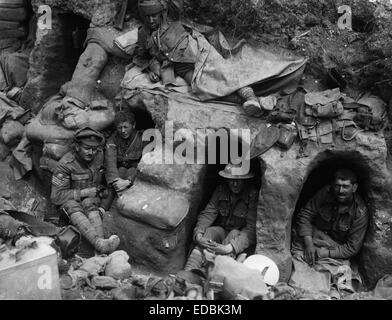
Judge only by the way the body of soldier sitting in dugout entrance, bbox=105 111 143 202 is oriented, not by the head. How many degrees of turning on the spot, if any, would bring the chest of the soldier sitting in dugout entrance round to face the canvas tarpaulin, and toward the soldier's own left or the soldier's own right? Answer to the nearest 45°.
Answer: approximately 90° to the soldier's own left

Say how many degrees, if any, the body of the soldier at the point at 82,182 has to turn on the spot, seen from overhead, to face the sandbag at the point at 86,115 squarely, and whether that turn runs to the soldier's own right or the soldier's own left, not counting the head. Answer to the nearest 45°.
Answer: approximately 135° to the soldier's own left

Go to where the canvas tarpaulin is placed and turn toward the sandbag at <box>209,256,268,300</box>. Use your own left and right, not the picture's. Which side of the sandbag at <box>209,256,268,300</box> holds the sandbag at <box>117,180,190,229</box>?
right

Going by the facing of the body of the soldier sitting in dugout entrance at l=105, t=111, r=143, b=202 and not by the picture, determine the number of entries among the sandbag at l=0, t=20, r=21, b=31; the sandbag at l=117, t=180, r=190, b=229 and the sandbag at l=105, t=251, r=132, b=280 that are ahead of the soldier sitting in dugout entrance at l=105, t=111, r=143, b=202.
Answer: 2

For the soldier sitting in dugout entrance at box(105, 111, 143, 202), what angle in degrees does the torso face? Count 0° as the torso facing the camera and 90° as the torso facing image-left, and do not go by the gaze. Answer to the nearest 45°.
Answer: approximately 0°

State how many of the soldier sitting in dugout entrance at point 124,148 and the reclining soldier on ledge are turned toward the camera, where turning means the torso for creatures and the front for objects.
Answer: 2

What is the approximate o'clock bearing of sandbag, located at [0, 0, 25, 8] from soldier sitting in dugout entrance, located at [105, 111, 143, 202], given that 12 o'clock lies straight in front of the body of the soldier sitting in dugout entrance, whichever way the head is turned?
The sandbag is roughly at 5 o'clock from the soldier sitting in dugout entrance.

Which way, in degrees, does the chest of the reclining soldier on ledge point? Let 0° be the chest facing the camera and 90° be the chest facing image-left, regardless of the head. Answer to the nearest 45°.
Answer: approximately 0°

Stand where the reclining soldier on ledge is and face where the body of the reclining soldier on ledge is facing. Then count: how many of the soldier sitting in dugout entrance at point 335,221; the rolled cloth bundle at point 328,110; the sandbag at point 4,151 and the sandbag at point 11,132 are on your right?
2
